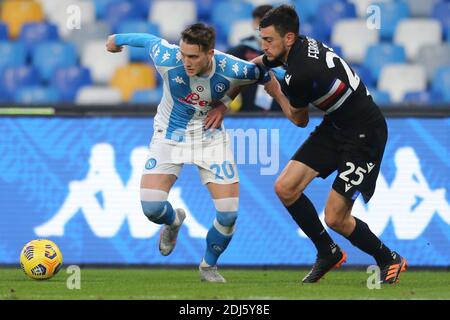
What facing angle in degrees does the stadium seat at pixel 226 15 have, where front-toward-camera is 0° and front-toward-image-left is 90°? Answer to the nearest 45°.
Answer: approximately 0°

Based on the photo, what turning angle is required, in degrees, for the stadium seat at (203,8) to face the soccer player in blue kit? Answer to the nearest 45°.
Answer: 0° — it already faces them

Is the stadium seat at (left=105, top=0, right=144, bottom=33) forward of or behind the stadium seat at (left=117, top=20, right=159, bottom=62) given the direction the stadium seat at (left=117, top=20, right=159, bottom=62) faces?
behind

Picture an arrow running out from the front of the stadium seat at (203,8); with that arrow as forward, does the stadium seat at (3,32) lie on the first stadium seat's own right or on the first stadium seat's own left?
on the first stadium seat's own right

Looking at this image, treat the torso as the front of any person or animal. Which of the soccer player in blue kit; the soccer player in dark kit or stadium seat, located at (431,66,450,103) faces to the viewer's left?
the soccer player in dark kit

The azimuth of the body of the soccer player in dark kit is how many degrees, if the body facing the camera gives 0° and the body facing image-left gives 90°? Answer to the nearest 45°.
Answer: approximately 90°
